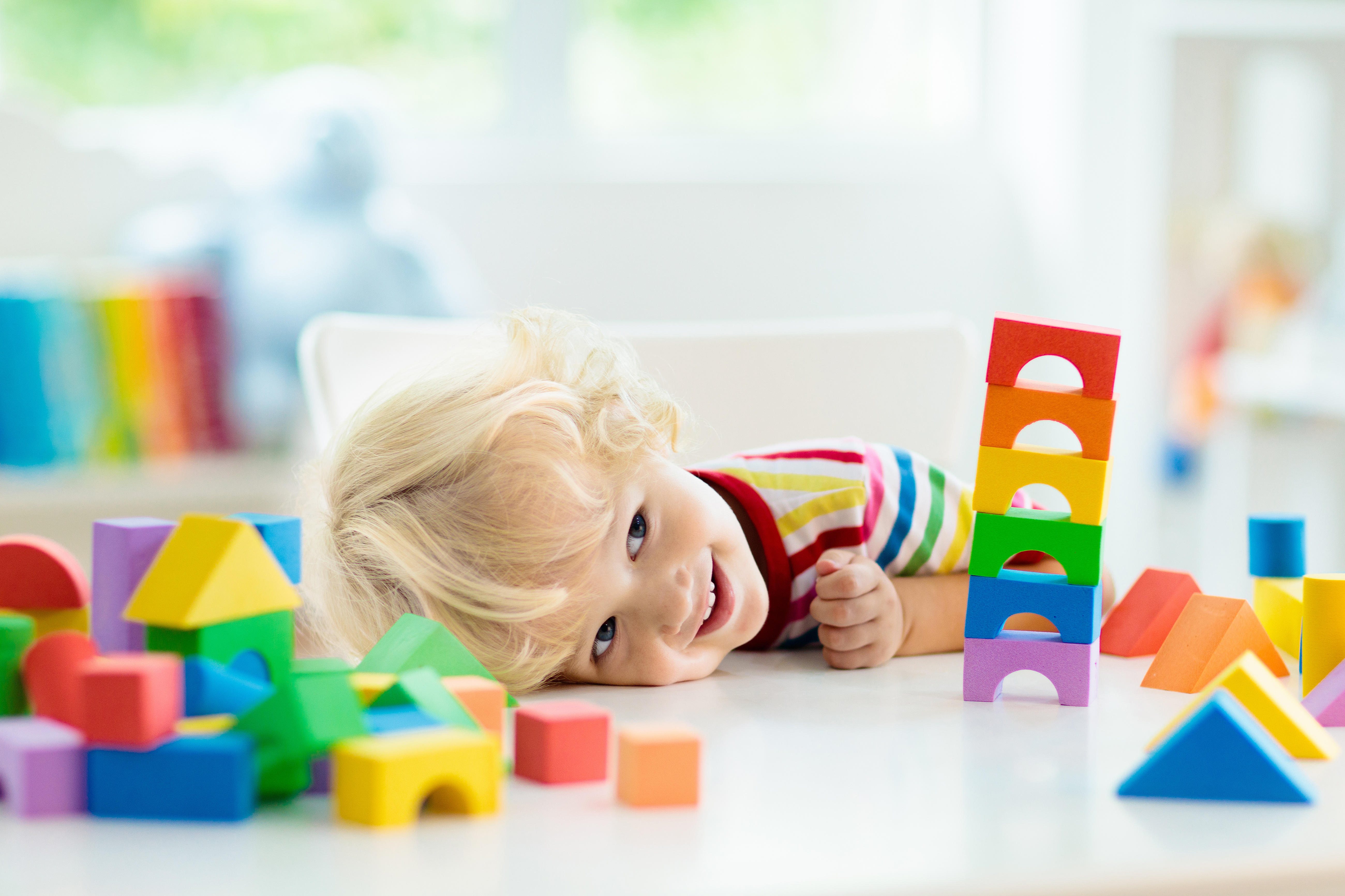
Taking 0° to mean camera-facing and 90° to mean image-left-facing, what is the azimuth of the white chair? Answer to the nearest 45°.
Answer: approximately 0°

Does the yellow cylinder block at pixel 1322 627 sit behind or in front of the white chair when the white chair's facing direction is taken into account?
in front

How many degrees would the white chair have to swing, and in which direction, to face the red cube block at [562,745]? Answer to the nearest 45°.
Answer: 0° — it already faces it

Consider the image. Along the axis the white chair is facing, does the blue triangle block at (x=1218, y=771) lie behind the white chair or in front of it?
in front

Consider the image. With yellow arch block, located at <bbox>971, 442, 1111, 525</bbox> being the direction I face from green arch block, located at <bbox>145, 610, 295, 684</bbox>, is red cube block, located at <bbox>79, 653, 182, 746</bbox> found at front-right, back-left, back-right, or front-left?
back-right

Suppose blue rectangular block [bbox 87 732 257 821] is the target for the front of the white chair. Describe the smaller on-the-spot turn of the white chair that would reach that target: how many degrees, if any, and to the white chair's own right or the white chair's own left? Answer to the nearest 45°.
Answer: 0° — it already faces it

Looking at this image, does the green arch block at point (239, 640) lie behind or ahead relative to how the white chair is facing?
ahead

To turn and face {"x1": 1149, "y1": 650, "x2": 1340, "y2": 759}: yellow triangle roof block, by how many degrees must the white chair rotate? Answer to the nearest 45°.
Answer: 0° — it already faces it
